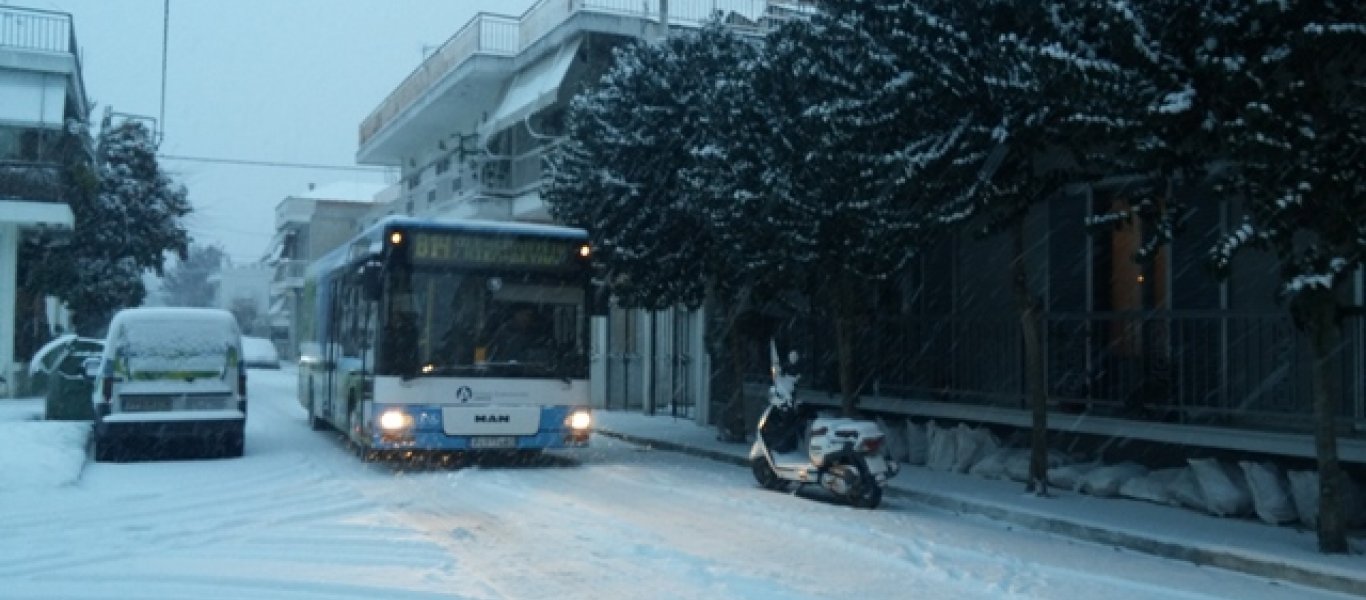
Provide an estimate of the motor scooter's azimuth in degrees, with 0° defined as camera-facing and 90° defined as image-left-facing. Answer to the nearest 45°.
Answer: approximately 135°

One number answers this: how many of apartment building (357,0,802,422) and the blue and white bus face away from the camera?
0

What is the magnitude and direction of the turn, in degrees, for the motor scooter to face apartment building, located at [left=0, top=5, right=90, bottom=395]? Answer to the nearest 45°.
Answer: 0° — it already faces it

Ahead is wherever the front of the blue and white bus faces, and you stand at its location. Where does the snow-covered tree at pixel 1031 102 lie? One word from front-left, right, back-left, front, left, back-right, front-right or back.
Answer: front-left

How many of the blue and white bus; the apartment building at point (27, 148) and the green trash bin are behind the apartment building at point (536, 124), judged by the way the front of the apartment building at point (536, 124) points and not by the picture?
0

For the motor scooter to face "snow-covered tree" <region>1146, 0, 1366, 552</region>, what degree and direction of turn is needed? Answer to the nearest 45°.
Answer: approximately 180°

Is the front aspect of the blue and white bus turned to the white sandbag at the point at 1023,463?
no

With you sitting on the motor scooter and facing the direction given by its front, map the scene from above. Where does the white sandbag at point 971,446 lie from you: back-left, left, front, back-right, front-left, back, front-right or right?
right

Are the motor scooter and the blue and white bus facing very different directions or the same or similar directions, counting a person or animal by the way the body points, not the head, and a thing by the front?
very different directions

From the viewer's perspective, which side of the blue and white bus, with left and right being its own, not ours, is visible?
front

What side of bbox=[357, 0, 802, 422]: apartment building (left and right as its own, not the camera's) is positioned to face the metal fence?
left
